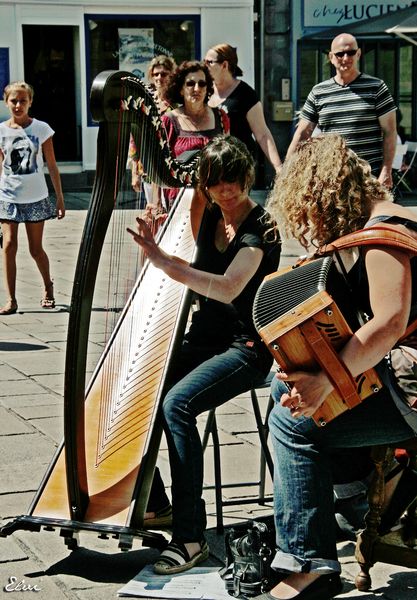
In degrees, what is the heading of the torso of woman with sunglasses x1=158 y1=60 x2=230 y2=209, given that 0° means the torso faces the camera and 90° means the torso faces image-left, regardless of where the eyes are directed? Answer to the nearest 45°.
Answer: approximately 0°

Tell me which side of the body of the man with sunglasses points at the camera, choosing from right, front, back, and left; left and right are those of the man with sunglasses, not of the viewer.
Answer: front

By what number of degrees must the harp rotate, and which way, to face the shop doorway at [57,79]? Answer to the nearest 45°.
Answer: approximately 135° to its right

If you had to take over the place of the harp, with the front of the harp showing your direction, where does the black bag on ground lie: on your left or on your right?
on your left

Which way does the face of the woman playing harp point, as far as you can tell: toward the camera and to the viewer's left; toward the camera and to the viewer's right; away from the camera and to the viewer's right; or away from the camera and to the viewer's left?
toward the camera and to the viewer's left

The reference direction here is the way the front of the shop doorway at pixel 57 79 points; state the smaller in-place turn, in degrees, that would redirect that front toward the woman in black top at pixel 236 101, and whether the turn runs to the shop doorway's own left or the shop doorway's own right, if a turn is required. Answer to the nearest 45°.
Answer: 0° — it already faces them

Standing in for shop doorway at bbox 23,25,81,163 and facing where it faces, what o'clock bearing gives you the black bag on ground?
The black bag on ground is roughly at 12 o'clock from the shop doorway.
